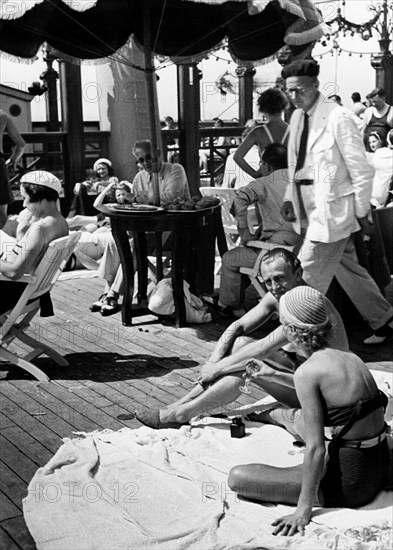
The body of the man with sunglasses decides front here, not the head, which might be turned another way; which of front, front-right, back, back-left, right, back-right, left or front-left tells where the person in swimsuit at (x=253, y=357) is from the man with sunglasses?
front-left

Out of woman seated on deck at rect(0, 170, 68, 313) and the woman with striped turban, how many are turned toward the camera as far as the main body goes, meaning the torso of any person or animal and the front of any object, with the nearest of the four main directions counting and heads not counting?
0

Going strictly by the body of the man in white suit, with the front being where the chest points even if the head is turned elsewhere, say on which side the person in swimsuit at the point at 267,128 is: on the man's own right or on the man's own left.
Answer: on the man's own right

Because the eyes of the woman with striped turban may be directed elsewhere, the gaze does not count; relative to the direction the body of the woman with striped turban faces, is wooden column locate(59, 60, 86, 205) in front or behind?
in front

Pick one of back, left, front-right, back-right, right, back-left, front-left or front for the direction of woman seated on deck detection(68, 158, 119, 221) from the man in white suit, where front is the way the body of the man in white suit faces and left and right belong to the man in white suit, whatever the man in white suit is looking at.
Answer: right

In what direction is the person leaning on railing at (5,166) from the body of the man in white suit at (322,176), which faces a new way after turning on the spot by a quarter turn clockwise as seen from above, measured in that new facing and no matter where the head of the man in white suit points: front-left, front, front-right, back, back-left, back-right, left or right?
front

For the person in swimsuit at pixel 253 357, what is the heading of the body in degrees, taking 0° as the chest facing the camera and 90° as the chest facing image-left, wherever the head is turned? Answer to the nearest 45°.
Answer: approximately 45°

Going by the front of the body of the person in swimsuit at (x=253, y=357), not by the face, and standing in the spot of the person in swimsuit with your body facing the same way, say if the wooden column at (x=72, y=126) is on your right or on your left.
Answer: on your right

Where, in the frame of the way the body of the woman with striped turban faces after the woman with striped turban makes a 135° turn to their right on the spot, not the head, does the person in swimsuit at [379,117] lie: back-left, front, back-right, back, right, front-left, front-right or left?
left
